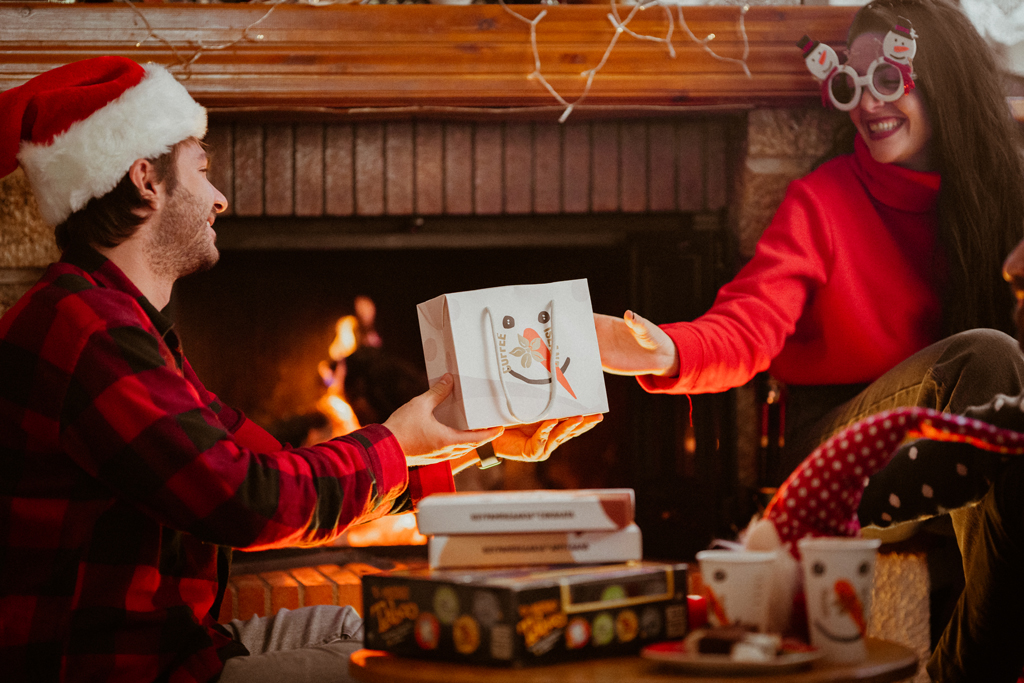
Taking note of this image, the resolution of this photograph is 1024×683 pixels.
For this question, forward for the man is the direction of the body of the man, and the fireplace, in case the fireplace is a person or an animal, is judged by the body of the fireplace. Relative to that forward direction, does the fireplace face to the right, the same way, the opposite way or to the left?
to the right

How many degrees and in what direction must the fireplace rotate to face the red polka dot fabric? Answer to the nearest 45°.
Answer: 0° — it already faces it

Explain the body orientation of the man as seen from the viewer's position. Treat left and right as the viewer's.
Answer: facing to the right of the viewer

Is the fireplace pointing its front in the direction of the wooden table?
yes

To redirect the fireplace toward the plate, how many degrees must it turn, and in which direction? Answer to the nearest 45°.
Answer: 0° — it already faces it

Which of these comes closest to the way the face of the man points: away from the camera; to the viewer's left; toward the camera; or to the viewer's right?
to the viewer's right
